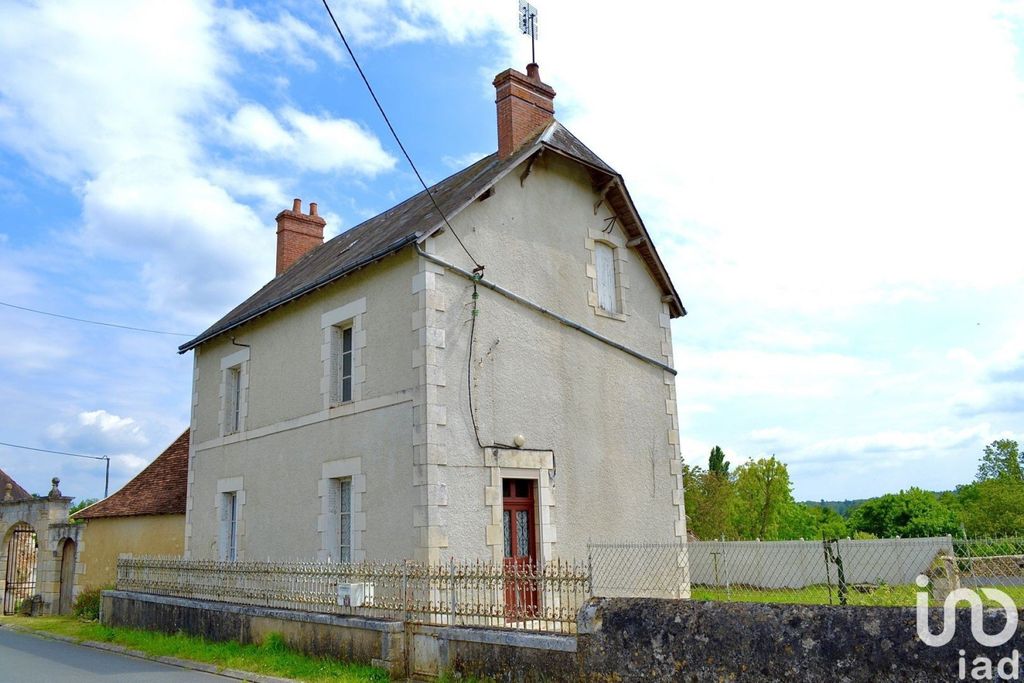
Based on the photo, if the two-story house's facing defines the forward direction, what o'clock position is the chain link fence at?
The chain link fence is roughly at 10 o'clock from the two-story house.

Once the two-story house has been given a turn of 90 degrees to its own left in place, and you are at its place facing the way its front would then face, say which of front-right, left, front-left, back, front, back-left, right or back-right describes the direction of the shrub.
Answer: left

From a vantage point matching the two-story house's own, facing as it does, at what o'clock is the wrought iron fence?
The wrought iron fence is roughly at 2 o'clock from the two-story house.

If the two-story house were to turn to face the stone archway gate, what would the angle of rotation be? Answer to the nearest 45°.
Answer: approximately 180°

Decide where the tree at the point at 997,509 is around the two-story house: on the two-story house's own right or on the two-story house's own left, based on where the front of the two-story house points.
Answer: on the two-story house's own left

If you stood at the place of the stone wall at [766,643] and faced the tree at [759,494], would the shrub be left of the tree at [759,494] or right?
left

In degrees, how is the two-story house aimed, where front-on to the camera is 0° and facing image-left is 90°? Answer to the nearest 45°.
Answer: approximately 315°

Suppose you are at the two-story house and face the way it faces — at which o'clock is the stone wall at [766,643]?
The stone wall is roughly at 1 o'clock from the two-story house.

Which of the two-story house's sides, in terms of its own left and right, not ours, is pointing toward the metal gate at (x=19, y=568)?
back
